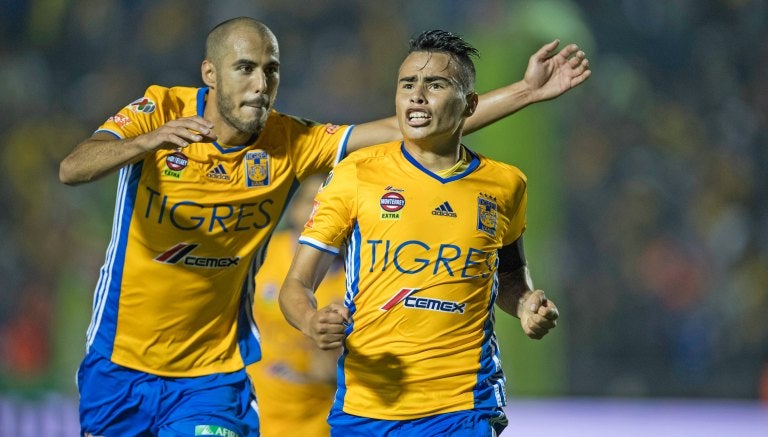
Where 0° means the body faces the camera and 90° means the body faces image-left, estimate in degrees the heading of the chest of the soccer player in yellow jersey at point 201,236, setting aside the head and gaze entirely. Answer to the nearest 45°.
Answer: approximately 315°
